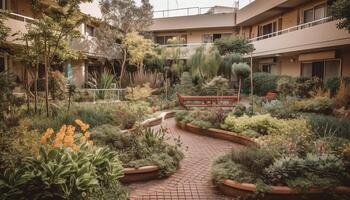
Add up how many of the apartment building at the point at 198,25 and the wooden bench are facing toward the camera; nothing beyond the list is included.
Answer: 2

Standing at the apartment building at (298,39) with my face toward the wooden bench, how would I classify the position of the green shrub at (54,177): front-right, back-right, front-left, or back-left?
front-left

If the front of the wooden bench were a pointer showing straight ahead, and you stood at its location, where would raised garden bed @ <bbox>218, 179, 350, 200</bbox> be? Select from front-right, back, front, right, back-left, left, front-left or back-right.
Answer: front

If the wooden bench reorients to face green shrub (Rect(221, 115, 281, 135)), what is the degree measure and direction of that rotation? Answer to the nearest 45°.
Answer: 0° — it already faces it

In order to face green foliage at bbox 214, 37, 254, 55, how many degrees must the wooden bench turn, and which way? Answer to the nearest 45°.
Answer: approximately 180°

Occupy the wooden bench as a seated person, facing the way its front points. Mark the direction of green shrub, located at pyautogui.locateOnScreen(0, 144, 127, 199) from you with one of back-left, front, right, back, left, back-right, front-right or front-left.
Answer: front

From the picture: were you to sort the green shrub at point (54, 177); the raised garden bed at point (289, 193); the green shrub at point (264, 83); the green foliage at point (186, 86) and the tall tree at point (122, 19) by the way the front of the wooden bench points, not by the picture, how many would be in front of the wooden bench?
2

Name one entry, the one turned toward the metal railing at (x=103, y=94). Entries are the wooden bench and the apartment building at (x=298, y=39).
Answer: the apartment building

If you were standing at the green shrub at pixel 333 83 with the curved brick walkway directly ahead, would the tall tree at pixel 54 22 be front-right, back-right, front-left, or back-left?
front-right

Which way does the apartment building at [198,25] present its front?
toward the camera

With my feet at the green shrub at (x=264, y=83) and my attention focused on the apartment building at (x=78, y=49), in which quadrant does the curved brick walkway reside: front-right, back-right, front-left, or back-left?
front-left

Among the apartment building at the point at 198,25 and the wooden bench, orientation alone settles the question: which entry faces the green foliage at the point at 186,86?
the apartment building

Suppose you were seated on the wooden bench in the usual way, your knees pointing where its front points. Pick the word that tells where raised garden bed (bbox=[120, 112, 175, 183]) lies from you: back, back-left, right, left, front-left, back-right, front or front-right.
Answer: front

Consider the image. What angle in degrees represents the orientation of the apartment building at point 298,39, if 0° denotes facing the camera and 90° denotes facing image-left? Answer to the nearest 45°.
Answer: approximately 45°

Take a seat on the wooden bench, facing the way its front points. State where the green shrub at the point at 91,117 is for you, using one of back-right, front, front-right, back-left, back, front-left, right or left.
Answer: front-right

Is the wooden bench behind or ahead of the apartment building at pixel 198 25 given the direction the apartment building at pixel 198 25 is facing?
ahead

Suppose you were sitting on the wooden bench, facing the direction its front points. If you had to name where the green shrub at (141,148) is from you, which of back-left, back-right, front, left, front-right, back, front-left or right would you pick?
front

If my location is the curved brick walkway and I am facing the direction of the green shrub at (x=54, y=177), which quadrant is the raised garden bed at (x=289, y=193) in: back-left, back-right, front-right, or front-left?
back-left
